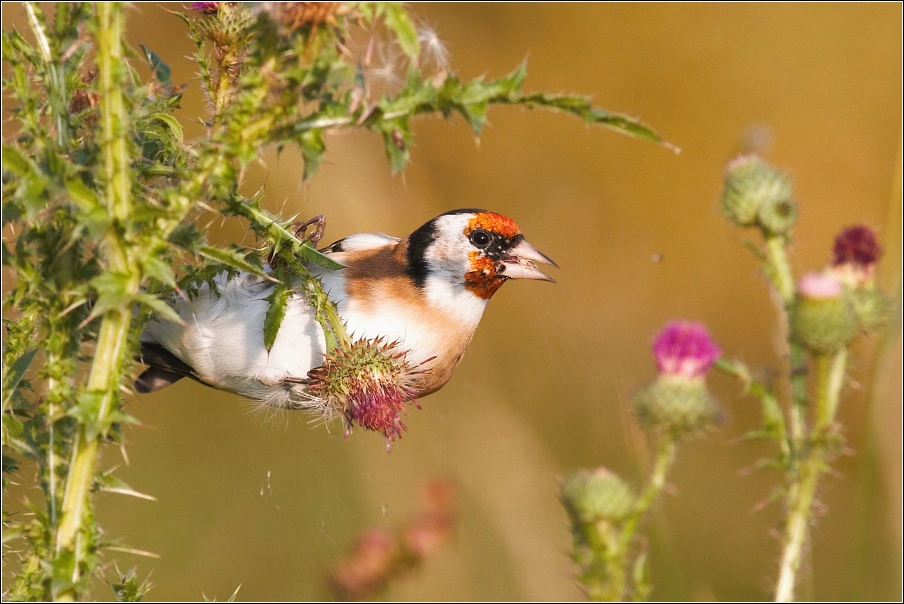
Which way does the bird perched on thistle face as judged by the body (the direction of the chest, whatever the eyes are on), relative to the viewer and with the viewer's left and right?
facing to the right of the viewer
